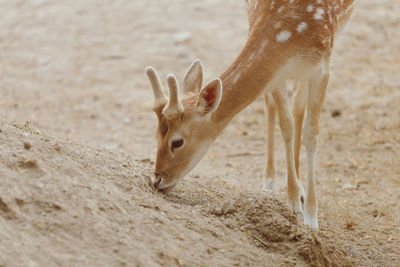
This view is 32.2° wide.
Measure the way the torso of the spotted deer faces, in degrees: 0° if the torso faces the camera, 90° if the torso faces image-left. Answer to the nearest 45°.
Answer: approximately 45°
